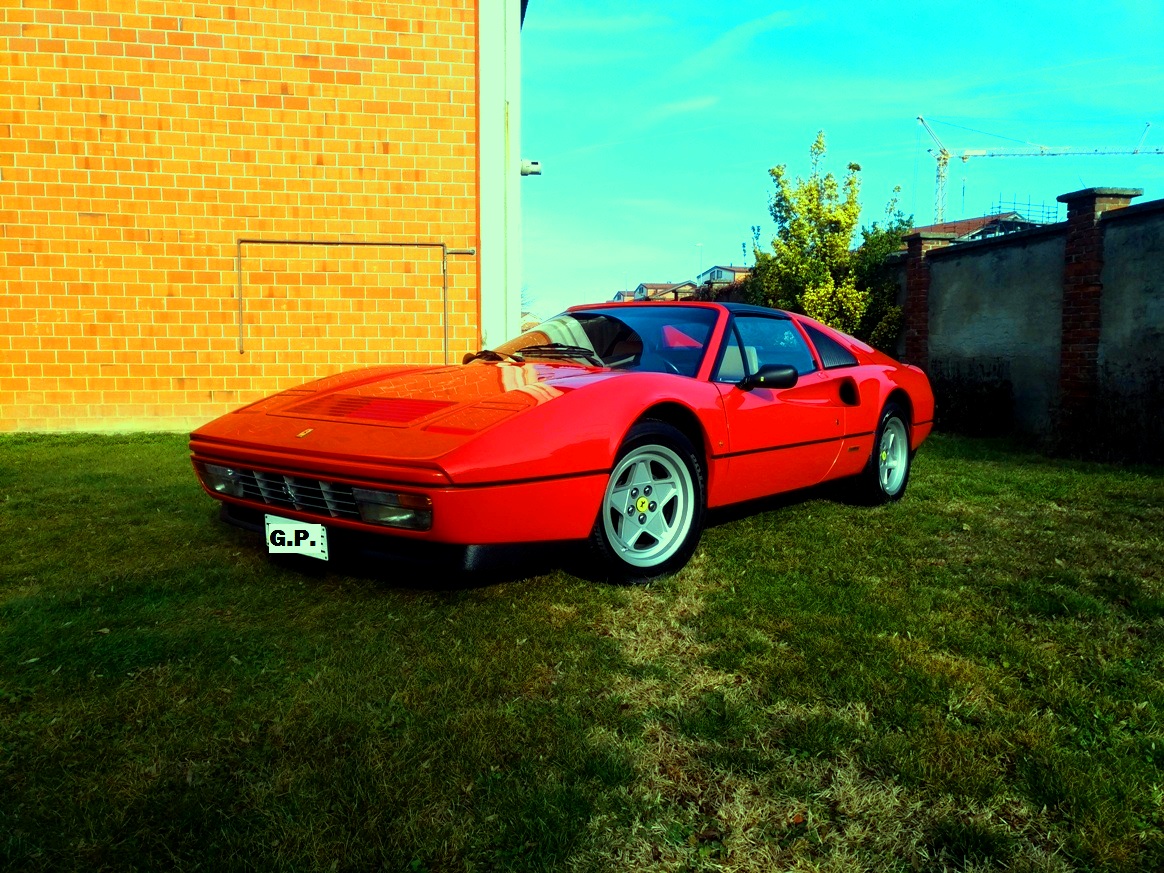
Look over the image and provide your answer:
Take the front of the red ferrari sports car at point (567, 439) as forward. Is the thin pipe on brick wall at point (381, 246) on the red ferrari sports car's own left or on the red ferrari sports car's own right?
on the red ferrari sports car's own right

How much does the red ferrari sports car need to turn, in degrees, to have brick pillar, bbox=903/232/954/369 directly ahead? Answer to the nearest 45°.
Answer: approximately 180°

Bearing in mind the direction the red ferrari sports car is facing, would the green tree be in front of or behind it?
behind

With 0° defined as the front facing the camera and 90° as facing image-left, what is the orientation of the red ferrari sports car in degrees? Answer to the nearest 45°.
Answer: approximately 45°

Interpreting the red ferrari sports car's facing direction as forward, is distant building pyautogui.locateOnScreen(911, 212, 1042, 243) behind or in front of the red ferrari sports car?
behind

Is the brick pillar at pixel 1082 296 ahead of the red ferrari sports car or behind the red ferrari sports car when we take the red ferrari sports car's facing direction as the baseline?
behind
